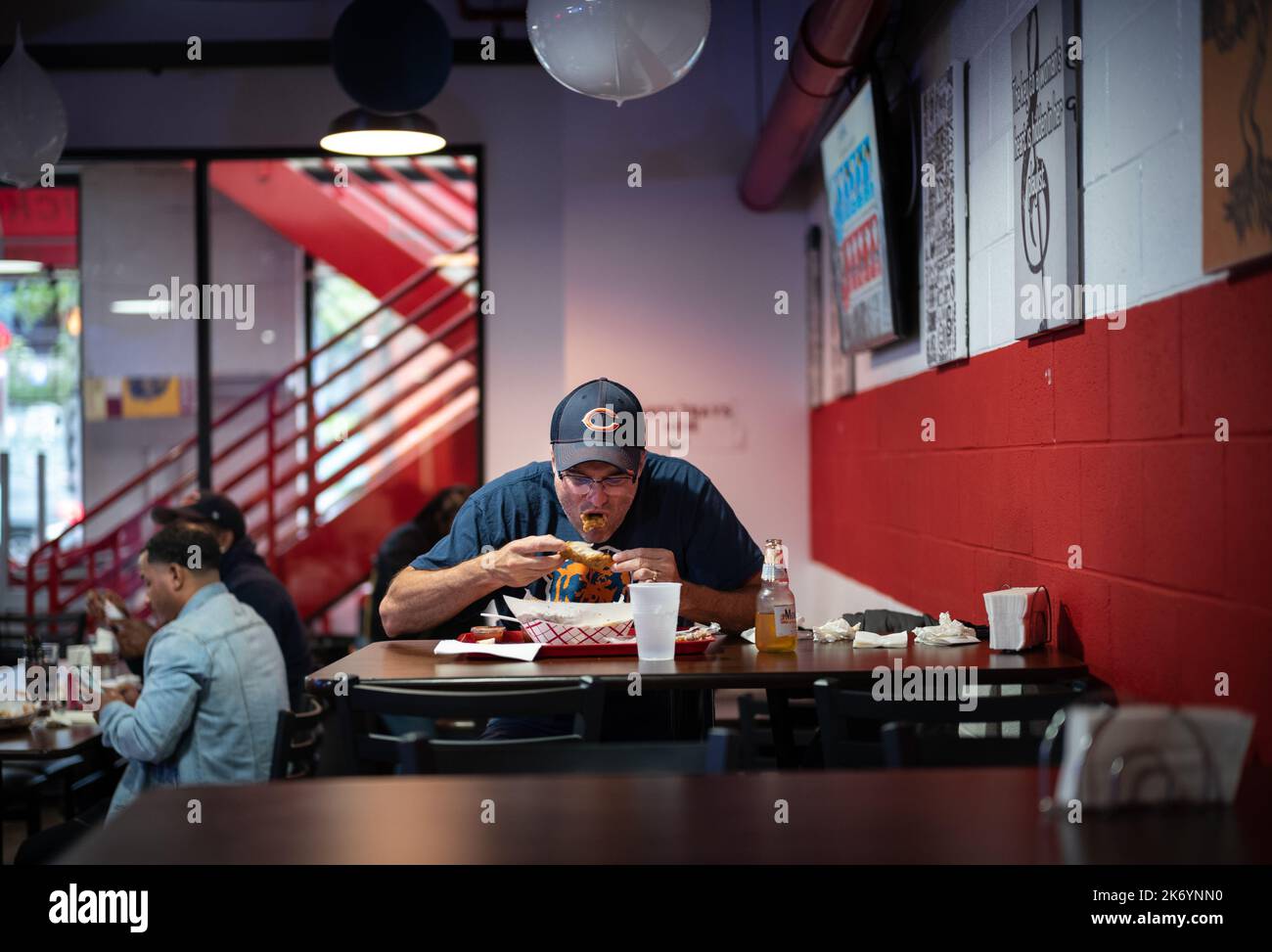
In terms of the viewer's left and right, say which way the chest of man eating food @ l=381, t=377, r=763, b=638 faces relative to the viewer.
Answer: facing the viewer

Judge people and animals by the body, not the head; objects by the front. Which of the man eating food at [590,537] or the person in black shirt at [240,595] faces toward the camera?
the man eating food

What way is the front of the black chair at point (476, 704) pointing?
away from the camera

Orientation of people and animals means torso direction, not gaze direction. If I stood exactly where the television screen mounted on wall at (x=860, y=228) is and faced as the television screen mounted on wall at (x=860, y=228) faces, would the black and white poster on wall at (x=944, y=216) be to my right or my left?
on my left

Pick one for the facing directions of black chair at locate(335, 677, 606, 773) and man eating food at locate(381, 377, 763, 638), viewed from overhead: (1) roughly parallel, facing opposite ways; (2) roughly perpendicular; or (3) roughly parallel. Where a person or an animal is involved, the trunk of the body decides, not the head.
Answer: roughly parallel, facing opposite ways

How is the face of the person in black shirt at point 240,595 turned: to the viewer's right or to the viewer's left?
to the viewer's left

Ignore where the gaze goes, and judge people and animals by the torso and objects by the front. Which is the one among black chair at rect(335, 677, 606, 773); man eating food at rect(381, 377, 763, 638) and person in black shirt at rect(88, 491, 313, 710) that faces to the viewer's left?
the person in black shirt

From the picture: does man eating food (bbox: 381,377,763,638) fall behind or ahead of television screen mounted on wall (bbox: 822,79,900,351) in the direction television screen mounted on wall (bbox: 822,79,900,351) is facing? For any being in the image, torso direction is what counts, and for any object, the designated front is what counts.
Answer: ahead

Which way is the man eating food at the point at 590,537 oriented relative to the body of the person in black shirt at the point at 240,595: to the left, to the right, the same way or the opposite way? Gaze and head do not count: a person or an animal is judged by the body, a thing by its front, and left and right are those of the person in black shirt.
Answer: to the left

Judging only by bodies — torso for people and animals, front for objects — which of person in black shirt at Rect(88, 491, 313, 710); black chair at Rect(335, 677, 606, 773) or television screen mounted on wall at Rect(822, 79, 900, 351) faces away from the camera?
the black chair

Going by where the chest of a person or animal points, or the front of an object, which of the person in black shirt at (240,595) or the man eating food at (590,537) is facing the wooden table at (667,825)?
the man eating food

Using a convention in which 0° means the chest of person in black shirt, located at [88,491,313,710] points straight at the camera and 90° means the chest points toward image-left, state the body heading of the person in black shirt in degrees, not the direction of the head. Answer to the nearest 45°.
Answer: approximately 90°

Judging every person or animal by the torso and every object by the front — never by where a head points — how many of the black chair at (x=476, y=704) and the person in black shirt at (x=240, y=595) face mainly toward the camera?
0

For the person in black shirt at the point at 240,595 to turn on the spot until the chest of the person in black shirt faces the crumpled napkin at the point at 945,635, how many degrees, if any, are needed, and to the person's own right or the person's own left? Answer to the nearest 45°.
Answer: approximately 135° to the person's own left

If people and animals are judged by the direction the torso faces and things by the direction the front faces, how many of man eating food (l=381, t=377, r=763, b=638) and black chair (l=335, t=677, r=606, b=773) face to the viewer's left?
0

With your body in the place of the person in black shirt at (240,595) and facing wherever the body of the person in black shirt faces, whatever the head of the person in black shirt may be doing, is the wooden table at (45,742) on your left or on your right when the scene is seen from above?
on your left

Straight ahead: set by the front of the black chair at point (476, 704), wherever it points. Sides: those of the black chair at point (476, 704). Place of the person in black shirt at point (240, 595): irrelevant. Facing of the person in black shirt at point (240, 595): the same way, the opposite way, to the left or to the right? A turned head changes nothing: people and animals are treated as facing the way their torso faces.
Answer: to the left

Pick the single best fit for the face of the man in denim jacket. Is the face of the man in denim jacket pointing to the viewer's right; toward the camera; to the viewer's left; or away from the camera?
to the viewer's left

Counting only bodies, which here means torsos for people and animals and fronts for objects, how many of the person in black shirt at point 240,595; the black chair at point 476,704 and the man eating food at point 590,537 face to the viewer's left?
1

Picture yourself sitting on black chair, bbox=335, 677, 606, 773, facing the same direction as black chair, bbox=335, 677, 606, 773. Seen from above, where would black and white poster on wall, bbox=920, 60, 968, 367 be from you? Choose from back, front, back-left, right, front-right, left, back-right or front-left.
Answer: front-right
